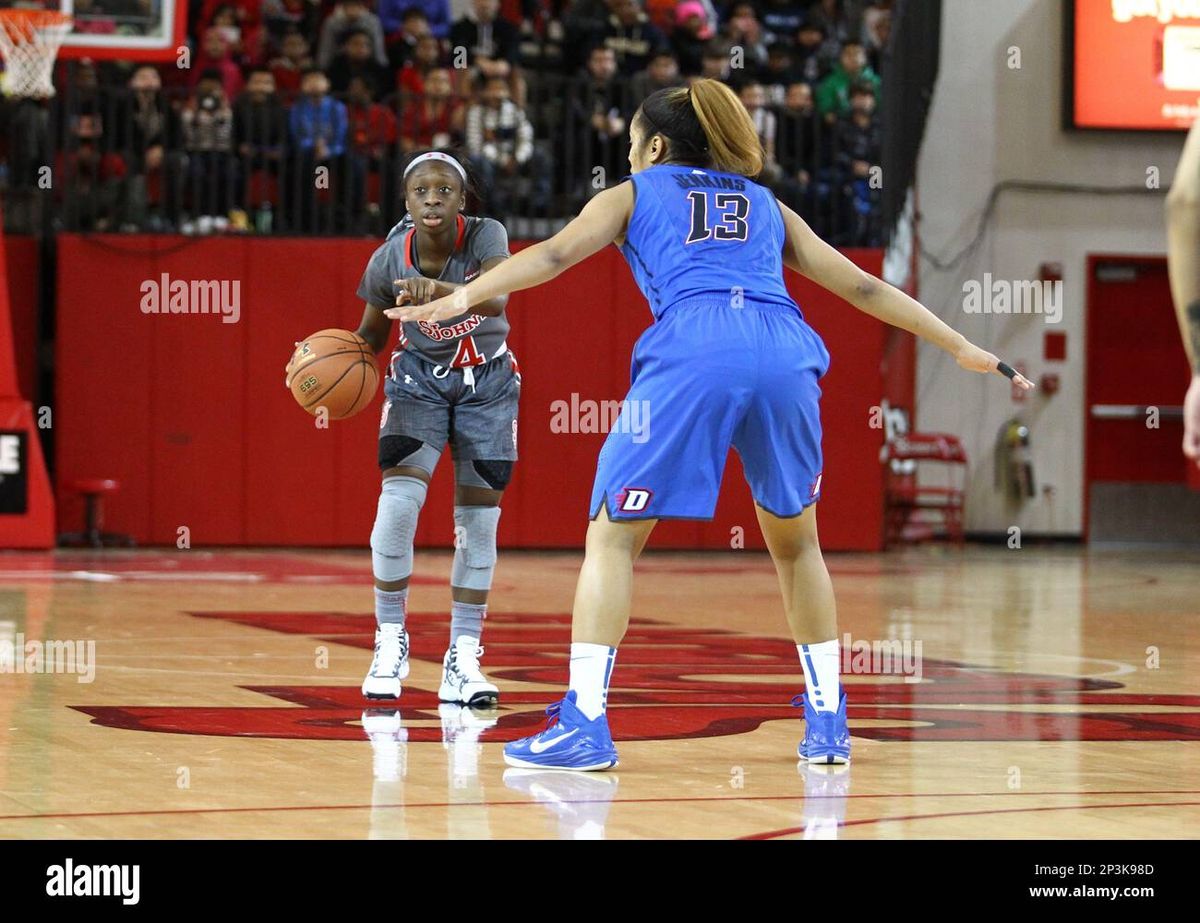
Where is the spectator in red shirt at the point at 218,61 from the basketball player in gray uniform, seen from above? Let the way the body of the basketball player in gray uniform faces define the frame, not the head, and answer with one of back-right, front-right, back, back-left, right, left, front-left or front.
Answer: back

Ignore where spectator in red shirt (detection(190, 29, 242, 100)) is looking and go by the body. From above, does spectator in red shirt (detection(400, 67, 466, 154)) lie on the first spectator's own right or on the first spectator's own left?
on the first spectator's own left

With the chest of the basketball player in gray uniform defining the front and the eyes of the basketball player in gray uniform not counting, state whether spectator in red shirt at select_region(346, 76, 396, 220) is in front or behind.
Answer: behind

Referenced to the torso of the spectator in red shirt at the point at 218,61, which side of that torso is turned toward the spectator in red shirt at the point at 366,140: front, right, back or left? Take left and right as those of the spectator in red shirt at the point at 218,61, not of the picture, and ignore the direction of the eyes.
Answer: left
